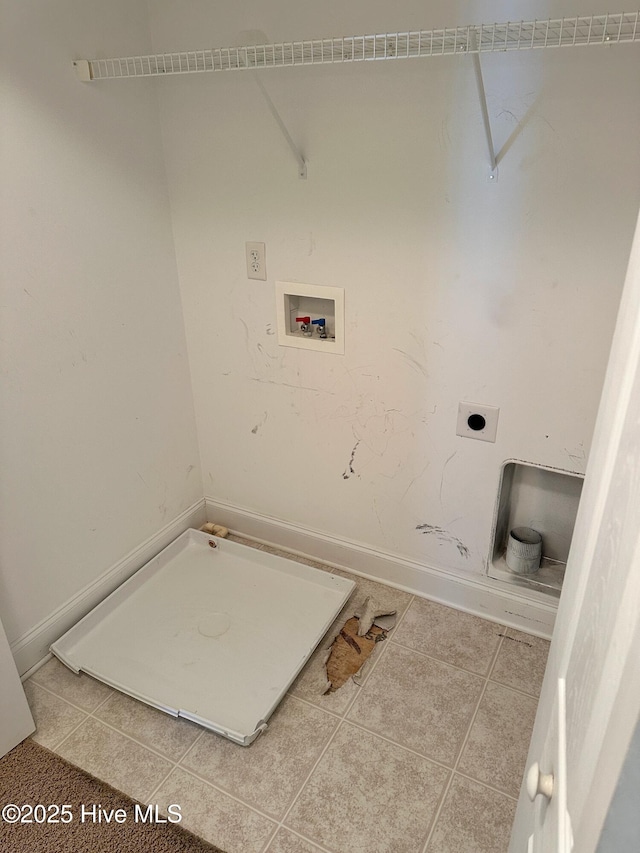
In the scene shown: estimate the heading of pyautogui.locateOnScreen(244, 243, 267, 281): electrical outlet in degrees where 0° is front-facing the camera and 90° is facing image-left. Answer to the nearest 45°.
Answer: approximately 45°

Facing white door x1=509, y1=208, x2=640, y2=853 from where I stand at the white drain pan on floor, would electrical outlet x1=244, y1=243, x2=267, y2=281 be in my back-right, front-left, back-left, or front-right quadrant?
back-left

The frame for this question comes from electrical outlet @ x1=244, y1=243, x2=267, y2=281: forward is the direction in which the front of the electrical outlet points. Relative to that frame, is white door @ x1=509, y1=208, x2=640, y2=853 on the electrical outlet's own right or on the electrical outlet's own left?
on the electrical outlet's own left
